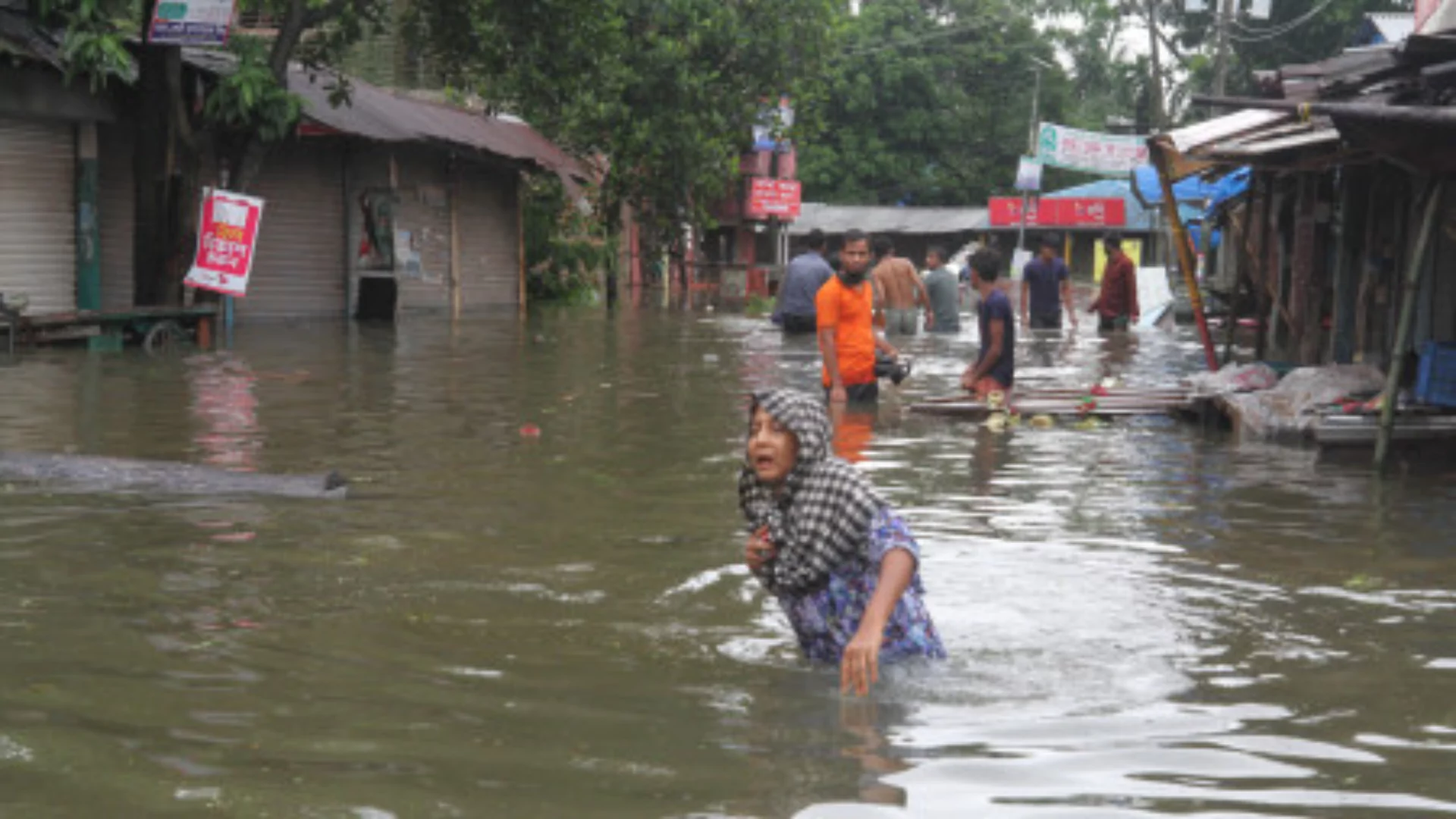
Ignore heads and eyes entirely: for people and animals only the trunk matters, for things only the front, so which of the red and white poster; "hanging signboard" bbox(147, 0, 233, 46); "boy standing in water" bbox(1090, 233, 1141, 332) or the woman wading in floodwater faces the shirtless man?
the boy standing in water

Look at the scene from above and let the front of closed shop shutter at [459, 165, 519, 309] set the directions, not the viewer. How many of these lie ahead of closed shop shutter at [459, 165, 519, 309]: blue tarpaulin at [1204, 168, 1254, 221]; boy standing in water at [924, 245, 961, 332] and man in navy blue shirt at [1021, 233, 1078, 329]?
3

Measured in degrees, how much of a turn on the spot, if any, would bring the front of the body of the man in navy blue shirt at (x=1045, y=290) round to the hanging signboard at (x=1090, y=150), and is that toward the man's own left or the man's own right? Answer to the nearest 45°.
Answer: approximately 180°

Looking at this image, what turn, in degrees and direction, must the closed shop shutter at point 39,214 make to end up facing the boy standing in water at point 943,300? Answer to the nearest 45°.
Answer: approximately 45° to its left

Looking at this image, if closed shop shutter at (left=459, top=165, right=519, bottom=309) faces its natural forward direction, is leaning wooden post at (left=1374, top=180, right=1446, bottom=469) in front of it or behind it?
in front

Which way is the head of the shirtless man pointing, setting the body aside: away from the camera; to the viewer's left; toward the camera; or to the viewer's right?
away from the camera

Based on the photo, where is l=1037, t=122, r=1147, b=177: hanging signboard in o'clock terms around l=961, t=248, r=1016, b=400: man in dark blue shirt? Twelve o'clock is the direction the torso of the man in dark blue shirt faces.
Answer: The hanging signboard is roughly at 3 o'clock from the man in dark blue shirt.

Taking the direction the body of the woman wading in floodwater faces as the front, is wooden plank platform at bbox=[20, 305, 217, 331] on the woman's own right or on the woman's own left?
on the woman's own right

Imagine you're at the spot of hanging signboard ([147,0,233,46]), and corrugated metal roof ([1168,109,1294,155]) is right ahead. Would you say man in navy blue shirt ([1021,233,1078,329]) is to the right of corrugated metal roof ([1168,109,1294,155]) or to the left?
left

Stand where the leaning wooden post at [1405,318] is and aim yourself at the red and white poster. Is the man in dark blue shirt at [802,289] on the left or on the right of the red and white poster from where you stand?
right

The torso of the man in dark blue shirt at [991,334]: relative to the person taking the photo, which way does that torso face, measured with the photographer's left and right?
facing to the left of the viewer

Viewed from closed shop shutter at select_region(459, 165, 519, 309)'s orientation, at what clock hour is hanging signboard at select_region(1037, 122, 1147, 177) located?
The hanging signboard is roughly at 10 o'clock from the closed shop shutter.

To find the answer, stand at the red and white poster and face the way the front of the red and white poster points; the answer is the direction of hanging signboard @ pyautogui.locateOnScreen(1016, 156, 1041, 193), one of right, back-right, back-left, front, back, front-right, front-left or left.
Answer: back-left

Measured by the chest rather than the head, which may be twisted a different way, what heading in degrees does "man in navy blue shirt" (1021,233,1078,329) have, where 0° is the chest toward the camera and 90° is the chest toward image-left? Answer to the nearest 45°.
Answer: approximately 0°

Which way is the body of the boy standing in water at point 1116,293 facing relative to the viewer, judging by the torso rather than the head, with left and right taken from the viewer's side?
facing the viewer and to the left of the viewer

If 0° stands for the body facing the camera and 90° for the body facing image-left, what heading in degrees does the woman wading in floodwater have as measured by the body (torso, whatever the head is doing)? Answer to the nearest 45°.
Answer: approximately 45°

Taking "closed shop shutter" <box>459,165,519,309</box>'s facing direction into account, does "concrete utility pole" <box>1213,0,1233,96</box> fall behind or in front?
in front

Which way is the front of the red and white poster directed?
toward the camera
